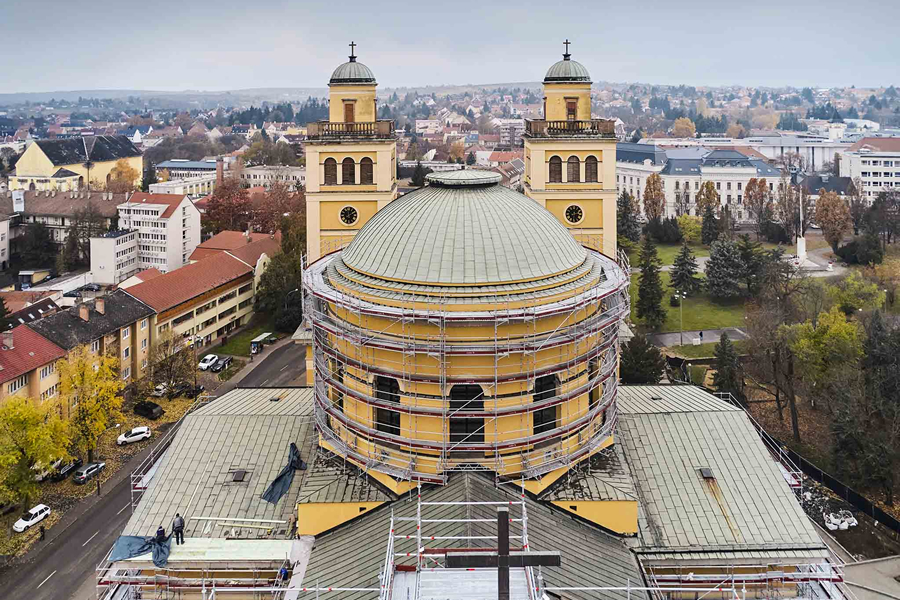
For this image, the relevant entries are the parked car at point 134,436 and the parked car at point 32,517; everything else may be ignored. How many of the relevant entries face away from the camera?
0

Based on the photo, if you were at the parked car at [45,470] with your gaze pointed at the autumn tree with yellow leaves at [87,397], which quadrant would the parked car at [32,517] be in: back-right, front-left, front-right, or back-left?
back-right

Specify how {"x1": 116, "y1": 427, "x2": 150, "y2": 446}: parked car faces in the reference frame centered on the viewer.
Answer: facing the viewer and to the left of the viewer

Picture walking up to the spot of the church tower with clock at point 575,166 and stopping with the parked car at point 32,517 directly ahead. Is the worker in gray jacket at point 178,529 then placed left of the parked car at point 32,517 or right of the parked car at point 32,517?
left

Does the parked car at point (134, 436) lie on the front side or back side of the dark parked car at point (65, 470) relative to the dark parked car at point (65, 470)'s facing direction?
on the back side

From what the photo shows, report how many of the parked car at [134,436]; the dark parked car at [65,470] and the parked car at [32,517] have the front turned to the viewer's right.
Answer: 0
